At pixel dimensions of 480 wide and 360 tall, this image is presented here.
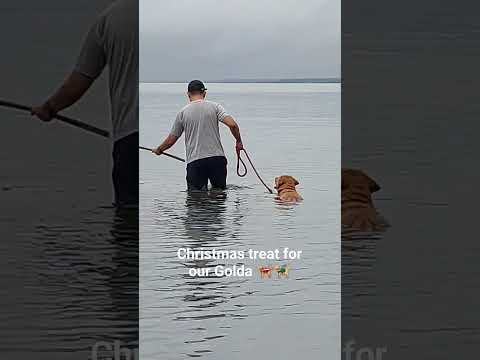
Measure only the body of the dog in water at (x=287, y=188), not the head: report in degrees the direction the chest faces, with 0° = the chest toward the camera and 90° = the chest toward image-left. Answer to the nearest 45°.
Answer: approximately 180°

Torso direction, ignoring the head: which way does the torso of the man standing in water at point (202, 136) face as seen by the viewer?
away from the camera
